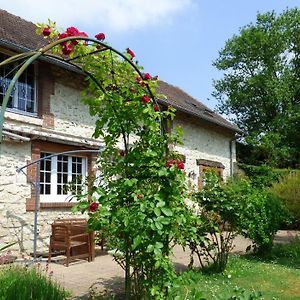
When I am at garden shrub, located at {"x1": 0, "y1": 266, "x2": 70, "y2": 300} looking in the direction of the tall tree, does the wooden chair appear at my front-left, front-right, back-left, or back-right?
front-left

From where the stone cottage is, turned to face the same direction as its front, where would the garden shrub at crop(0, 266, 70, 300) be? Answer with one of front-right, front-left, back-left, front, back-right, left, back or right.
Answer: front-right

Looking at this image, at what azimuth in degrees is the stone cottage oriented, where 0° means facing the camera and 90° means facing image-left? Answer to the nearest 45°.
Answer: approximately 315°

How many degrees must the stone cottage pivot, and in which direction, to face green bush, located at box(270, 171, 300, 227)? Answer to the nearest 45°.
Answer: approximately 45° to its left

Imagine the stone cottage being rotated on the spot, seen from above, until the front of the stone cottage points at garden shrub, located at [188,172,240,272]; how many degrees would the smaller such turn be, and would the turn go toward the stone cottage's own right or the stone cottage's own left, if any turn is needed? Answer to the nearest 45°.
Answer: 0° — it already faces it

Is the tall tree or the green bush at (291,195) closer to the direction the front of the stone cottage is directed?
the green bush

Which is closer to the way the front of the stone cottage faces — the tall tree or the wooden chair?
the wooden chair

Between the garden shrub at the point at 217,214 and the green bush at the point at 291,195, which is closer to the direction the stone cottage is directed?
the garden shrub

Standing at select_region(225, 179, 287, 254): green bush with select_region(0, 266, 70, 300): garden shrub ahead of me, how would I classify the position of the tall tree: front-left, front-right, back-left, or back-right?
back-right

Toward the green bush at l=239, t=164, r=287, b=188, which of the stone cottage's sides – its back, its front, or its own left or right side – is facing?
left

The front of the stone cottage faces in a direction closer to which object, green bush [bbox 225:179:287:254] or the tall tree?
the green bush
